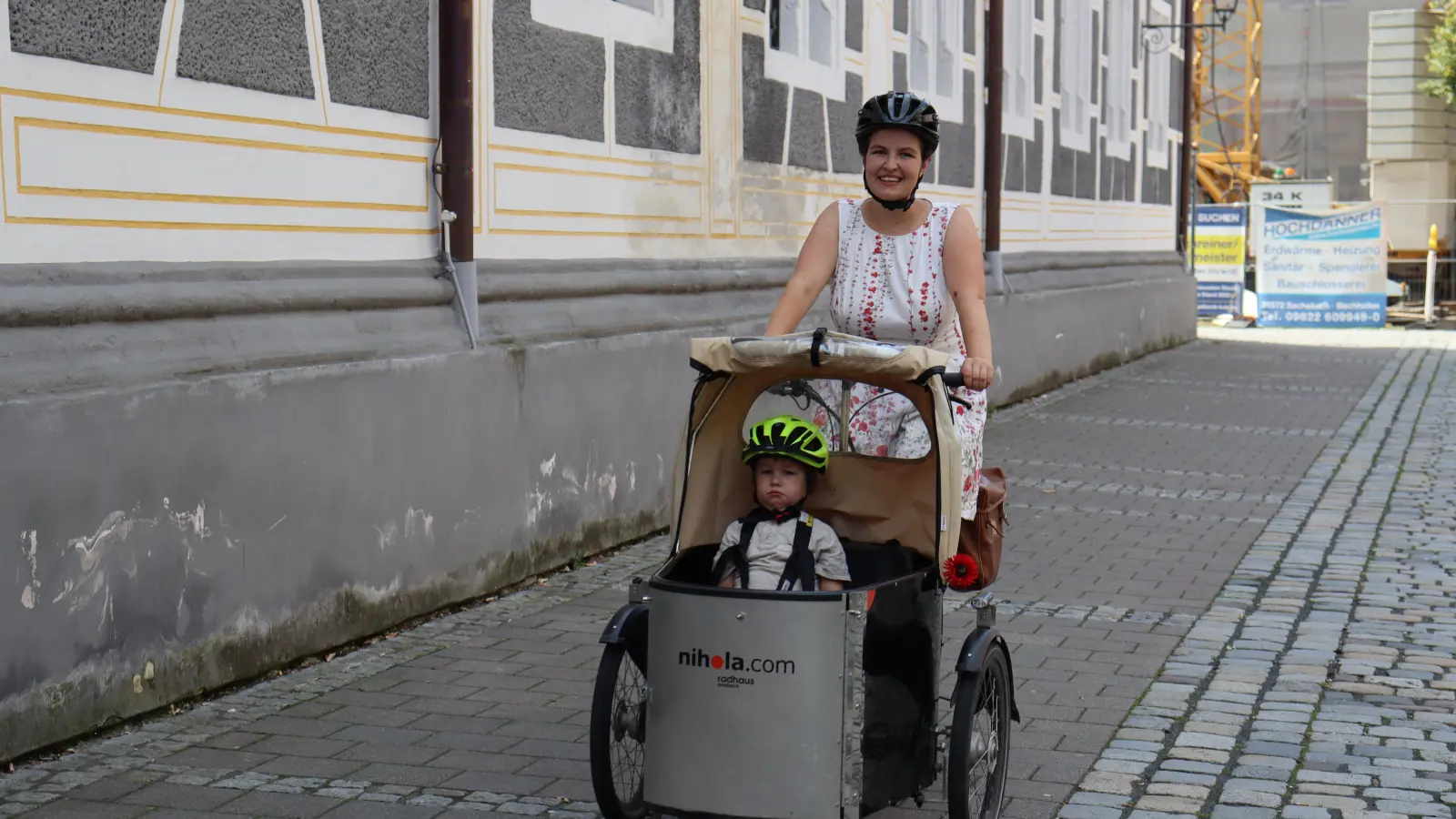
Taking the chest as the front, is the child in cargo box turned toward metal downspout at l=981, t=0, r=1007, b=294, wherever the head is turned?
no

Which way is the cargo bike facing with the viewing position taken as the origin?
facing the viewer and to the left of the viewer

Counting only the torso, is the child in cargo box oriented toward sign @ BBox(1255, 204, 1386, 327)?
no

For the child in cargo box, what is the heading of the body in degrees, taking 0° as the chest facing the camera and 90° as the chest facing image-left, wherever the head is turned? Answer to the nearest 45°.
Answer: approximately 0°

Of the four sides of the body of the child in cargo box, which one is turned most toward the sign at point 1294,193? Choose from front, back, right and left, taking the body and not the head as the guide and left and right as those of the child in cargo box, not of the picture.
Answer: back

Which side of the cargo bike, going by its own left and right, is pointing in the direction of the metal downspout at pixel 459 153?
right

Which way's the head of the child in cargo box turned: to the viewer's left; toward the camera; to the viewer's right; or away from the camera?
toward the camera

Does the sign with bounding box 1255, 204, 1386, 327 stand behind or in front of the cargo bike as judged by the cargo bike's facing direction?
behind

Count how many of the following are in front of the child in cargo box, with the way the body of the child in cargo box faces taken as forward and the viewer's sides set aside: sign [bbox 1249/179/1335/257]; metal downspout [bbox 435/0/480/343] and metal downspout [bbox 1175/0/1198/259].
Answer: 0

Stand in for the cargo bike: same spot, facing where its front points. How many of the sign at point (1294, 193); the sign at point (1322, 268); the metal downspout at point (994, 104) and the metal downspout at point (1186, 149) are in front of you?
0

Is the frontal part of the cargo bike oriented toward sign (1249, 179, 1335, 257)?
no
